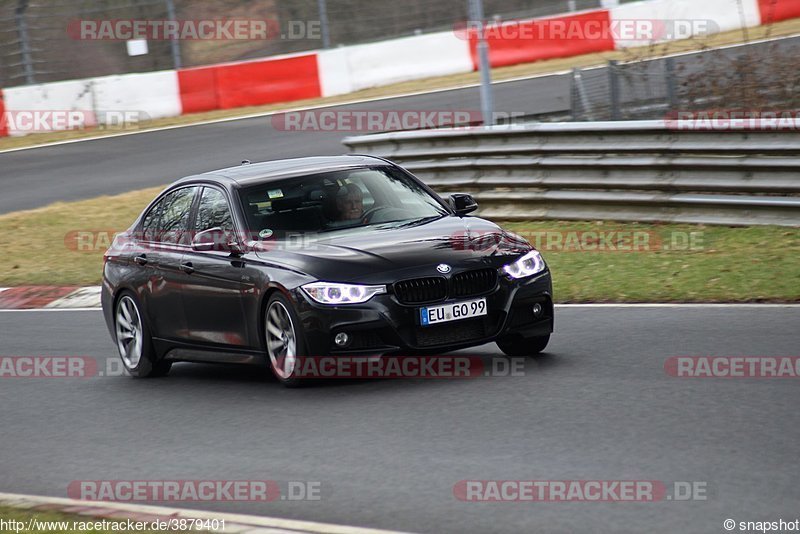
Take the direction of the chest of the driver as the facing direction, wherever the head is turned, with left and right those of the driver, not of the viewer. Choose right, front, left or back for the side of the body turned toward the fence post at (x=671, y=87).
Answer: left

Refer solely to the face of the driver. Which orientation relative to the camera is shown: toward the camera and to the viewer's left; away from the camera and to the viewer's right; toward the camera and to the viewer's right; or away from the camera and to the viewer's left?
toward the camera and to the viewer's right

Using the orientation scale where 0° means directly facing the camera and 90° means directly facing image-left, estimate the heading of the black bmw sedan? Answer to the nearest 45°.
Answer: approximately 315°

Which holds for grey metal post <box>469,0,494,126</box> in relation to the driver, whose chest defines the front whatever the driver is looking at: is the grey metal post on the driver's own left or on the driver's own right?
on the driver's own left

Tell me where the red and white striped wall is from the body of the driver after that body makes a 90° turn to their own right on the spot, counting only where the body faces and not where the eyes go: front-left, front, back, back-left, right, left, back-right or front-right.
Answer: back-right

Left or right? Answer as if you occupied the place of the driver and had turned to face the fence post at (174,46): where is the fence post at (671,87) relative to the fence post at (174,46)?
right

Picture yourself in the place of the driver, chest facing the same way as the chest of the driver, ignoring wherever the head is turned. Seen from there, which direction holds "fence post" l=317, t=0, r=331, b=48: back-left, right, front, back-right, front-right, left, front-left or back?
back-left

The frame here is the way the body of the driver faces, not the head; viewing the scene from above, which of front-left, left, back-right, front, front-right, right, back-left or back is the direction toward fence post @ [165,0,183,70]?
back-left

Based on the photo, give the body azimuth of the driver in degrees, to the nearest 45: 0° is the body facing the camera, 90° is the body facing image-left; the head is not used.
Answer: approximately 315°

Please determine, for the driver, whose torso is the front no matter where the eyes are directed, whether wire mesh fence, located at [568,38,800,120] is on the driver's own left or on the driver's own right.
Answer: on the driver's own left
